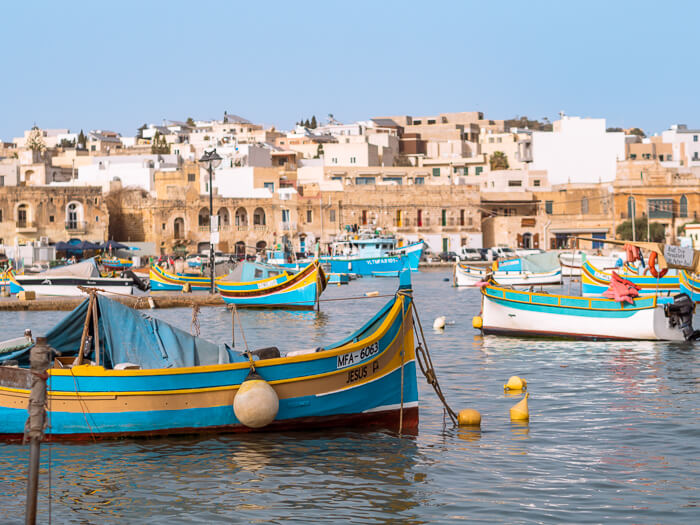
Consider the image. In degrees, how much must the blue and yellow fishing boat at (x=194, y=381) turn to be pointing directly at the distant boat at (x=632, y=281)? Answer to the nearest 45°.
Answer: approximately 45° to its left

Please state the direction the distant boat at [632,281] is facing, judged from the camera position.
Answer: facing to the left of the viewer

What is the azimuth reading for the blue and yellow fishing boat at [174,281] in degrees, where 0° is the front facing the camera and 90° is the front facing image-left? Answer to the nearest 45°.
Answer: approximately 90°

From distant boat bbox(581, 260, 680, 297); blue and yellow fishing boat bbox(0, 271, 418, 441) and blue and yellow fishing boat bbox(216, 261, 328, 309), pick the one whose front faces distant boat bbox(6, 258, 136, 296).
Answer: distant boat bbox(581, 260, 680, 297)

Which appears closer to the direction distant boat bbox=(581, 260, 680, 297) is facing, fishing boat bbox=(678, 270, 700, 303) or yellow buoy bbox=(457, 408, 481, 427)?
the yellow buoy

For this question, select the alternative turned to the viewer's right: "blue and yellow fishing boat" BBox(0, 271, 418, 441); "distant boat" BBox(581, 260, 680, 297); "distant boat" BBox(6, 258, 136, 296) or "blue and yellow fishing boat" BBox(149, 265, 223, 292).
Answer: "blue and yellow fishing boat" BBox(0, 271, 418, 441)

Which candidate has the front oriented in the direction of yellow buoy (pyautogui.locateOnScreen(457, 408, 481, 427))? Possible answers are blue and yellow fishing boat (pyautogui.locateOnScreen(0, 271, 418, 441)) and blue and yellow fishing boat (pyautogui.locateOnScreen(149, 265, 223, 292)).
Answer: blue and yellow fishing boat (pyautogui.locateOnScreen(0, 271, 418, 441))

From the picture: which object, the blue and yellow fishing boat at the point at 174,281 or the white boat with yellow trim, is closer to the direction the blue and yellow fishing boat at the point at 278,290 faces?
the white boat with yellow trim

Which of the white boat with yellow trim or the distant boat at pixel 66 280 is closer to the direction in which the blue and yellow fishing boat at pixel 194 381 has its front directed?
the white boat with yellow trim

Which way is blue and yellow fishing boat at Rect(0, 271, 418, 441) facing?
to the viewer's right

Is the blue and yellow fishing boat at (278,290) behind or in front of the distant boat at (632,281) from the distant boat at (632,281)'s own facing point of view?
in front

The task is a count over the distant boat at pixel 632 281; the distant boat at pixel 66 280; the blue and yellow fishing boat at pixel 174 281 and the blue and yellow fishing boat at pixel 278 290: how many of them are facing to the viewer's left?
3

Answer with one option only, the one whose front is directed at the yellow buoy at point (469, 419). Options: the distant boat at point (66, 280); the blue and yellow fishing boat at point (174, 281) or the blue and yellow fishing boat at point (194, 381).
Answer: the blue and yellow fishing boat at point (194, 381)

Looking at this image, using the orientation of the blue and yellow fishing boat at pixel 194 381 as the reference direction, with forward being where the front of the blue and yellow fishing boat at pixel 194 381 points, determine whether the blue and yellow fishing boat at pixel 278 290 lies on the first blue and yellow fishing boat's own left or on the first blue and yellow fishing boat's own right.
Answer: on the first blue and yellow fishing boat's own left
